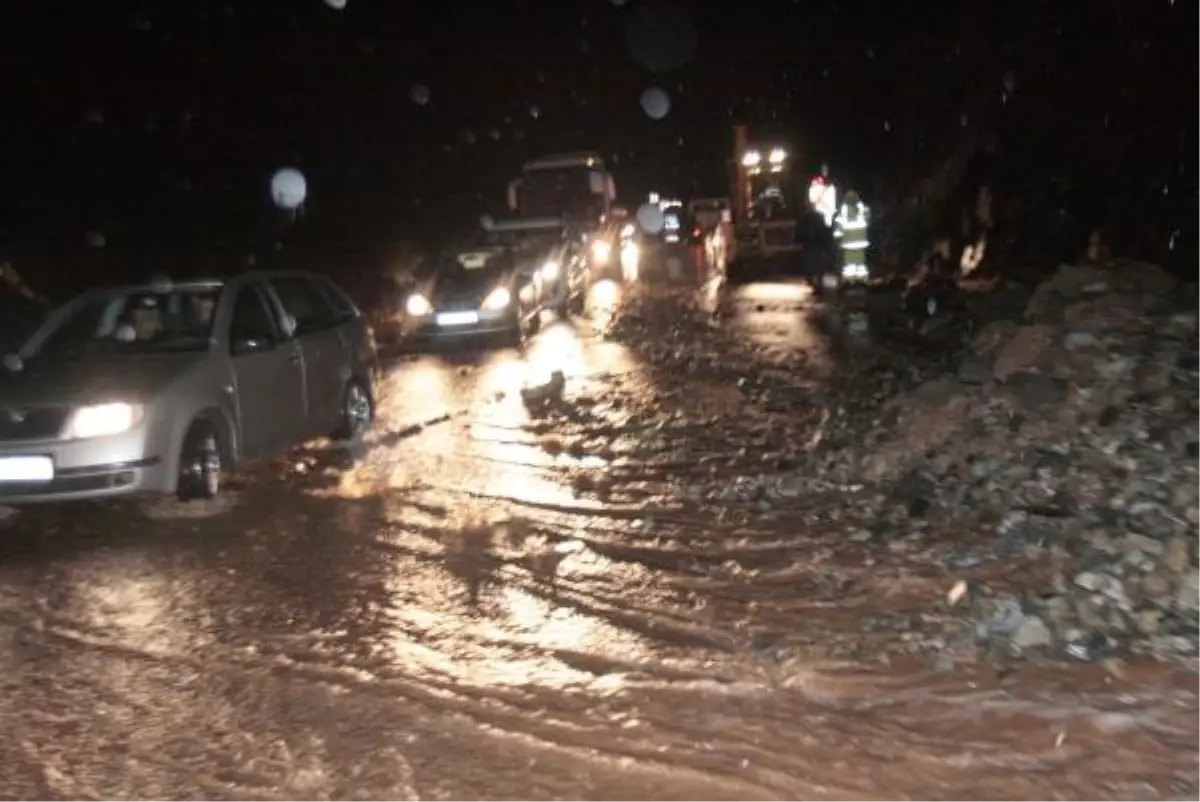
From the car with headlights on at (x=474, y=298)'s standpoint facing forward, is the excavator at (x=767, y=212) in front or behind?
behind

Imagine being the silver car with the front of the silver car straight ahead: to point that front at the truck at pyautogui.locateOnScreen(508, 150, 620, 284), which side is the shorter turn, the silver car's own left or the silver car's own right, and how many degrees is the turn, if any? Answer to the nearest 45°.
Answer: approximately 180°

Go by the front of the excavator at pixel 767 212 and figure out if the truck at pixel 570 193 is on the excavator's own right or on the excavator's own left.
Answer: on the excavator's own right

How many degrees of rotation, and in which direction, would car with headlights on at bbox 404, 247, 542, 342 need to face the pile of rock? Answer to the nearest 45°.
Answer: approximately 45° to its left

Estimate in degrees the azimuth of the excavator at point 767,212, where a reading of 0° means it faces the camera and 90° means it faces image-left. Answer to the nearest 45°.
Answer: approximately 0°

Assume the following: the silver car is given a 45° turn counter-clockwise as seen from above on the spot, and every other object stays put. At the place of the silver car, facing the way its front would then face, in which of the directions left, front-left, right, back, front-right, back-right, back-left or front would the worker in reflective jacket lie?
back-left

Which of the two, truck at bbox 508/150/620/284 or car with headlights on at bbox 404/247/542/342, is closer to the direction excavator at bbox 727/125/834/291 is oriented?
the car with headlights on

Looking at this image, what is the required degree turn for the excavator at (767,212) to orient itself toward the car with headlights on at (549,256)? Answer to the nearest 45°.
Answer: approximately 45° to its right

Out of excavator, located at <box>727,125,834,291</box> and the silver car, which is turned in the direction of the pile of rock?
the excavator
